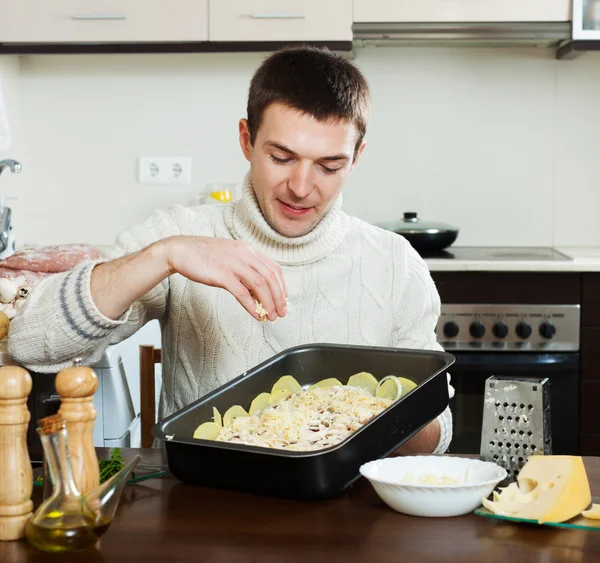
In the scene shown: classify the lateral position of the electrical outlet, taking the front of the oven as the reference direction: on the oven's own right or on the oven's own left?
on the oven's own right

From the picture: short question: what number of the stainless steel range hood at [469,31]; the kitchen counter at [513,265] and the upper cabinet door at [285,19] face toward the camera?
3

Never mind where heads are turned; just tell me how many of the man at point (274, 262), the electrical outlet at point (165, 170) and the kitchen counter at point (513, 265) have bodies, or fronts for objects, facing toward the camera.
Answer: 3

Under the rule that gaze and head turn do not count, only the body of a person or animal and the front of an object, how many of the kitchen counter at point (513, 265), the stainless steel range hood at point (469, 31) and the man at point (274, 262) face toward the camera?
3

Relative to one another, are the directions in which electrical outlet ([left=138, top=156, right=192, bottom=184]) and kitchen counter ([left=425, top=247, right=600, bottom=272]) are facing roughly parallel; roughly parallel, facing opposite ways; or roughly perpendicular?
roughly parallel

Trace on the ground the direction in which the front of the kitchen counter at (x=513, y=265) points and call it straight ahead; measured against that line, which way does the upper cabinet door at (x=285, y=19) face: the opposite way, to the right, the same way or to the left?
the same way

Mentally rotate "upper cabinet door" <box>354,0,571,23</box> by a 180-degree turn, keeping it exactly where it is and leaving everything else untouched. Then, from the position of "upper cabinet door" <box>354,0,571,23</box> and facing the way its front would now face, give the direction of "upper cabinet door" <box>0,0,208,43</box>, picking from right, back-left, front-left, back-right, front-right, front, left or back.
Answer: left

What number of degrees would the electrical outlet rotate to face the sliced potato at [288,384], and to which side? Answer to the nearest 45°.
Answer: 0° — it already faces it

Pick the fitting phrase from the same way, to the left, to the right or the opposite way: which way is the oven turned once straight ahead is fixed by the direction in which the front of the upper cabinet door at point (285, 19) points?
the same way

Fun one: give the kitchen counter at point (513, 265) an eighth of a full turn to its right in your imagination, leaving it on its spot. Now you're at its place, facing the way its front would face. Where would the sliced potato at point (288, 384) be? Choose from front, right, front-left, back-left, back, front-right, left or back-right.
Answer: front-left

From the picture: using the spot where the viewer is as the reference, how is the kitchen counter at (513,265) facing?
facing the viewer

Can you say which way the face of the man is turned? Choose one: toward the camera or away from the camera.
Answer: toward the camera

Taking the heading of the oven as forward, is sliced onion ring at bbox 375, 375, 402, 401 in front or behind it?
in front

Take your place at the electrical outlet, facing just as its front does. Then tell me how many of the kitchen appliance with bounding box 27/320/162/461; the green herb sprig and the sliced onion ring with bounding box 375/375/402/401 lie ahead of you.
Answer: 3

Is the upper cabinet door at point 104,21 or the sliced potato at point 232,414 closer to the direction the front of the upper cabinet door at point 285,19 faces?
the sliced potato

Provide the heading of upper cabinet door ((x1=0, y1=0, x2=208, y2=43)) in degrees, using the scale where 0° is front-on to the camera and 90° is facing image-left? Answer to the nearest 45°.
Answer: approximately 0°

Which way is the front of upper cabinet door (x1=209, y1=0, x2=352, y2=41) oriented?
toward the camera

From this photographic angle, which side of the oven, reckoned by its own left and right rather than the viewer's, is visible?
front

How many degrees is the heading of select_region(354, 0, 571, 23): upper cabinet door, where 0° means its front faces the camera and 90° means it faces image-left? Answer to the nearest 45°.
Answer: approximately 0°

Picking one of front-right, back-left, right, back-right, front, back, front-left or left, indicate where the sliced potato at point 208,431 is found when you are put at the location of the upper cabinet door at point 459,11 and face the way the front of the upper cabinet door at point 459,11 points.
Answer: front

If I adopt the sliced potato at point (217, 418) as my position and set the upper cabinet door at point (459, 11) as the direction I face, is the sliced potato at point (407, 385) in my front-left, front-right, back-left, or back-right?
front-right

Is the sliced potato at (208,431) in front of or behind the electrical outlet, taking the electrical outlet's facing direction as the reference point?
in front
